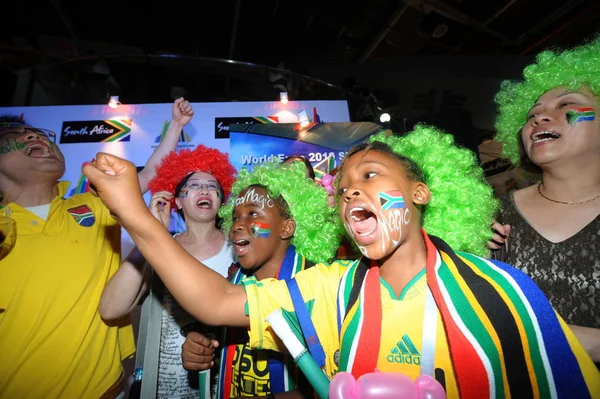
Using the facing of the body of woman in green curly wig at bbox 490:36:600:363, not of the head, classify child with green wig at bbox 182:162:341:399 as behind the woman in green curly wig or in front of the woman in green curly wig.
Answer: in front

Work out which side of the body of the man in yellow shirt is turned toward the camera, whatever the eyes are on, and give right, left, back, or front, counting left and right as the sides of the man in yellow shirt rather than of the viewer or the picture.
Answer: front

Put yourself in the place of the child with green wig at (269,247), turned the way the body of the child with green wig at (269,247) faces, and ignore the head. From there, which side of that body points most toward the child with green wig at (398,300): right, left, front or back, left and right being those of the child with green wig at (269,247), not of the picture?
left

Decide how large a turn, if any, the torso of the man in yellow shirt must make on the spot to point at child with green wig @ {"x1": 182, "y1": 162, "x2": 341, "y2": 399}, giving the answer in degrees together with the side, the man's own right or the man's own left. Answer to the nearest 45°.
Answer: approximately 45° to the man's own left

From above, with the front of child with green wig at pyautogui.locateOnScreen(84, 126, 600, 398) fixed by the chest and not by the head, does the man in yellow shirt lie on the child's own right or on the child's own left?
on the child's own right

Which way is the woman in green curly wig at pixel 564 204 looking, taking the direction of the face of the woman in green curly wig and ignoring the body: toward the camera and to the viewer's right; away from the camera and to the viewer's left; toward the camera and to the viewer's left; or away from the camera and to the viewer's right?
toward the camera and to the viewer's left

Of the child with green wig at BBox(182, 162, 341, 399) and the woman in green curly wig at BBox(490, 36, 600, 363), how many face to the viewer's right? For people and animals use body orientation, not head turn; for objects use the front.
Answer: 0

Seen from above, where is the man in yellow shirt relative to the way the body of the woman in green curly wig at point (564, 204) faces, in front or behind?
in front

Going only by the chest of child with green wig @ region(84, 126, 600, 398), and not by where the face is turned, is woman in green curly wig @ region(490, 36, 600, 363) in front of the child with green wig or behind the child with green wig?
behind

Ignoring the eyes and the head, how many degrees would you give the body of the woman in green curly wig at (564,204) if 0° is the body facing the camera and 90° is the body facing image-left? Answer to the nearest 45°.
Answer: approximately 45°

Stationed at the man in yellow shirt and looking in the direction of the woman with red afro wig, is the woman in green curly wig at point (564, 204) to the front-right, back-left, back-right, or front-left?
front-right

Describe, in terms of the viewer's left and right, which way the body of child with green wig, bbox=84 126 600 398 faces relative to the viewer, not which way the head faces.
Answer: facing the viewer and to the left of the viewer
